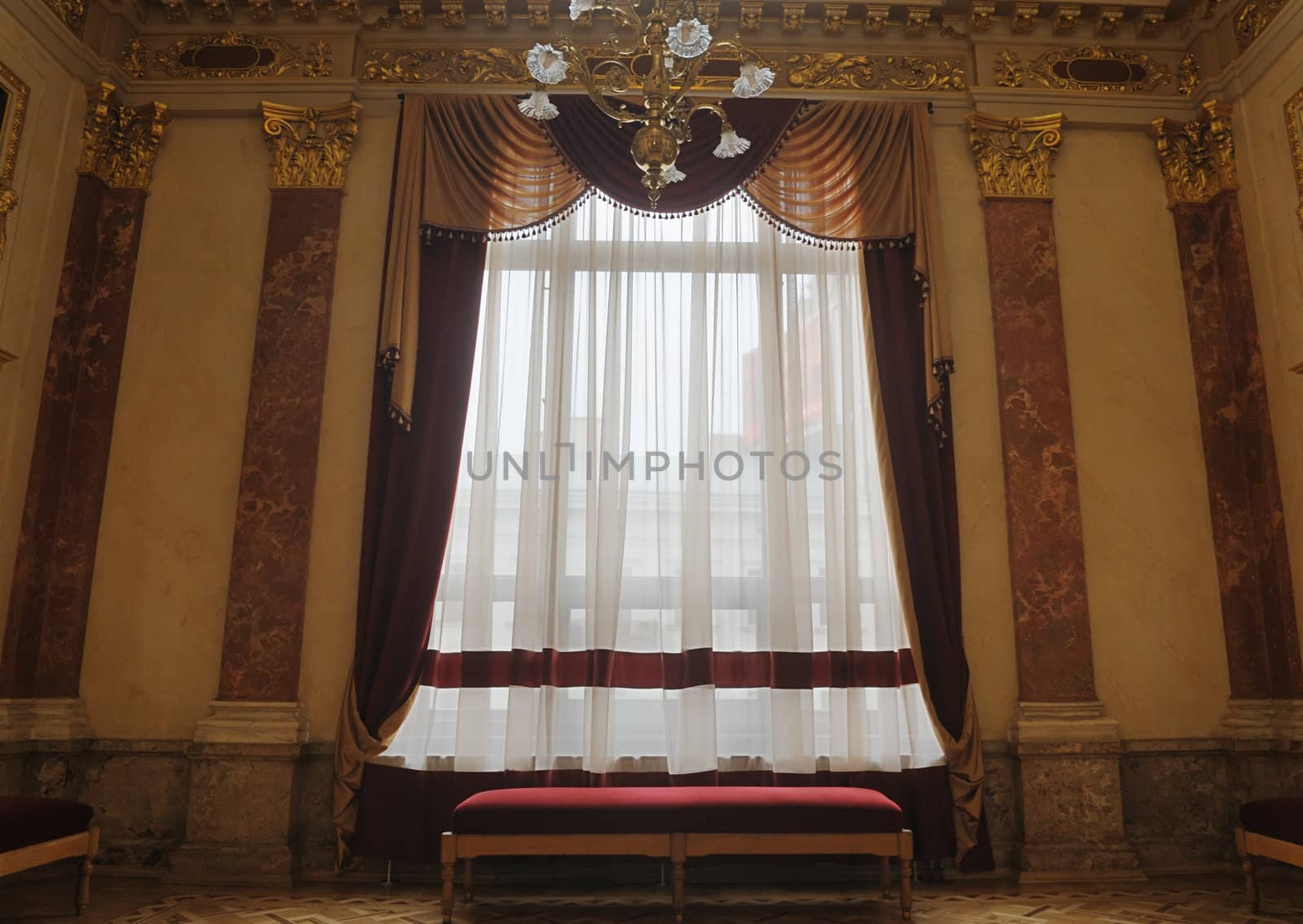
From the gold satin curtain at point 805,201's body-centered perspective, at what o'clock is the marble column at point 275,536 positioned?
The marble column is roughly at 3 o'clock from the gold satin curtain.

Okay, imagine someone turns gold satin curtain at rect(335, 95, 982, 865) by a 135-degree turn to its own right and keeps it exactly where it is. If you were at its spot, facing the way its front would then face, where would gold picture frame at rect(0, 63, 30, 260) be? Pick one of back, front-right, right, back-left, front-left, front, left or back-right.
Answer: front-left

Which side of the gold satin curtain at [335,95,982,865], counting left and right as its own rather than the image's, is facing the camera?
front

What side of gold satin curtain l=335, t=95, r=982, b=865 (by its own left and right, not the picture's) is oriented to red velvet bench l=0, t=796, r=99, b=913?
right

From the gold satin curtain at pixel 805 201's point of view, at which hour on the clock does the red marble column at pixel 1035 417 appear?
The red marble column is roughly at 9 o'clock from the gold satin curtain.

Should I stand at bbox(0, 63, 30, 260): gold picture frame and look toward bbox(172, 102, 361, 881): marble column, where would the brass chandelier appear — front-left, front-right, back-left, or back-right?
front-right

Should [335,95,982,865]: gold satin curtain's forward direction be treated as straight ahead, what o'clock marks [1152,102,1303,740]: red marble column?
The red marble column is roughly at 9 o'clock from the gold satin curtain.

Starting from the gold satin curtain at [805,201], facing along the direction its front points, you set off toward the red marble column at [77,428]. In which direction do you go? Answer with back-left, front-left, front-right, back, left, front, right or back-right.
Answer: right

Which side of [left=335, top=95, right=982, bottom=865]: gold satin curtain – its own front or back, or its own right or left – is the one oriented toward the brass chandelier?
front
